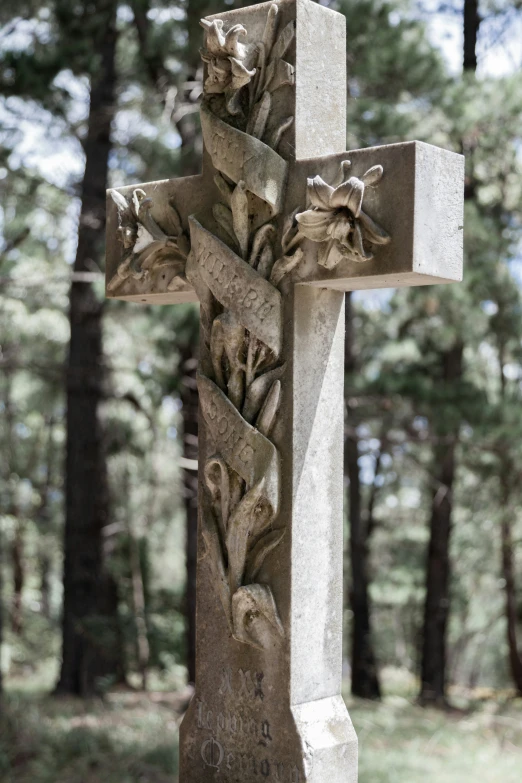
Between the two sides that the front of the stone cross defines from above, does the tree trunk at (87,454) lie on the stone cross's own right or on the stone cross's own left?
on the stone cross's own right

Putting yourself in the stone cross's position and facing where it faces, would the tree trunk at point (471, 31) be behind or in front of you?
behind

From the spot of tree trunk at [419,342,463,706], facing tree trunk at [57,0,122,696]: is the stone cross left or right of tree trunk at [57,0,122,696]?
left

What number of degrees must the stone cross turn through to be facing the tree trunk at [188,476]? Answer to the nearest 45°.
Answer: approximately 135° to its right

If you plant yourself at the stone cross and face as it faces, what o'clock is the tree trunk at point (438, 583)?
The tree trunk is roughly at 5 o'clock from the stone cross.

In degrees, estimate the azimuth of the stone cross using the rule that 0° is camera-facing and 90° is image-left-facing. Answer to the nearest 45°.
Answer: approximately 45°
